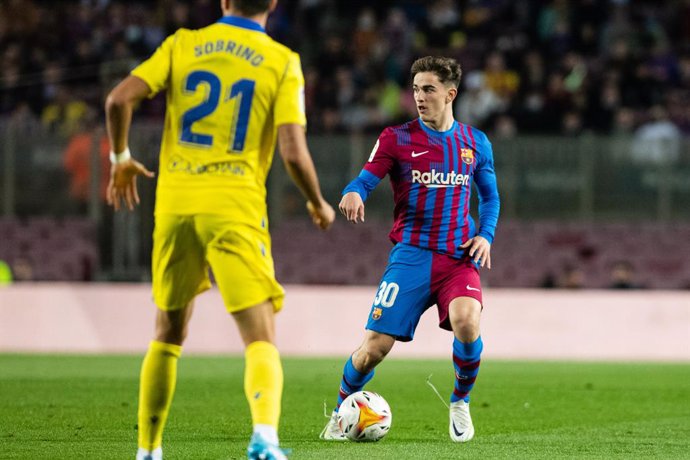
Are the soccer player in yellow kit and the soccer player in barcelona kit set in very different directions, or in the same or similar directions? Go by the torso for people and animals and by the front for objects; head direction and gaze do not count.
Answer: very different directions

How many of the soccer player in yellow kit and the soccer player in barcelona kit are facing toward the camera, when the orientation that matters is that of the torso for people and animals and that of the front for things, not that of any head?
1

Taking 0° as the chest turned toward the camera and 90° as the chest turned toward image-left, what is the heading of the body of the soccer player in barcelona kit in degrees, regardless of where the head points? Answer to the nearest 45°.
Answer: approximately 0°

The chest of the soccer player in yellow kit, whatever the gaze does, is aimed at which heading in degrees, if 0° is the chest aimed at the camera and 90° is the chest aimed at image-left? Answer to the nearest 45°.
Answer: approximately 180°
